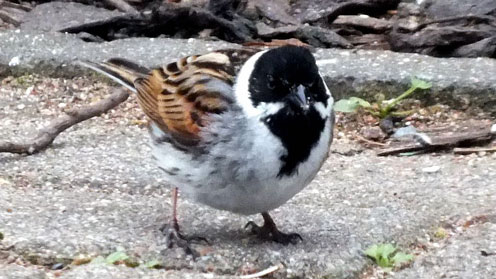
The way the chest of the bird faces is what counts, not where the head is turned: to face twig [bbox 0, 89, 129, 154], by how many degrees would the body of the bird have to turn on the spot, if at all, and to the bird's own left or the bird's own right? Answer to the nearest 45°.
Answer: approximately 180°

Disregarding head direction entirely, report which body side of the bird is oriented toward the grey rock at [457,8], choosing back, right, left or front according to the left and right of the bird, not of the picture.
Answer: left

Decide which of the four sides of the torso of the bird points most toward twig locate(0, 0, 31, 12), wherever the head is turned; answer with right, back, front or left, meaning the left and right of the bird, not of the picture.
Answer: back

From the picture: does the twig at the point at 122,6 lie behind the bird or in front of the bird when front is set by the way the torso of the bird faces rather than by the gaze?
behind

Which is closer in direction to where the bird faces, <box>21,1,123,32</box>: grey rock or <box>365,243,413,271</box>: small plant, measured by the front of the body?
the small plant

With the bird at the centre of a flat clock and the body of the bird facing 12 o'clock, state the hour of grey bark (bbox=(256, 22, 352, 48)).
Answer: The grey bark is roughly at 8 o'clock from the bird.

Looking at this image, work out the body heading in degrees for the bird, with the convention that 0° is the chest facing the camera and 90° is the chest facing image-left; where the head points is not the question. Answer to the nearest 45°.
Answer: approximately 315°

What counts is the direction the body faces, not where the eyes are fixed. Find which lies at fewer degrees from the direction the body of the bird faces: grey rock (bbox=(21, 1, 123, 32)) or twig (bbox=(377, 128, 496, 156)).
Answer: the twig

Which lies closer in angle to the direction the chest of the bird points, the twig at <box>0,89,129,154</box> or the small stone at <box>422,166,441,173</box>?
the small stone

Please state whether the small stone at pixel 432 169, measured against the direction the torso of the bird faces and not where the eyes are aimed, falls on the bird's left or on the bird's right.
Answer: on the bird's left
